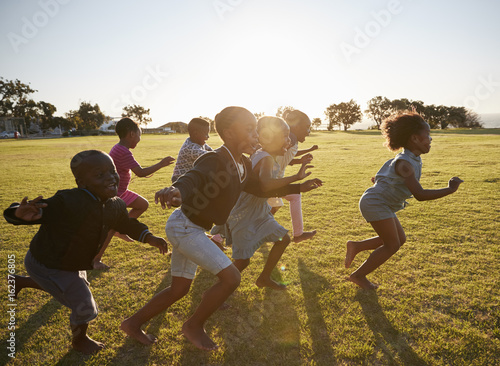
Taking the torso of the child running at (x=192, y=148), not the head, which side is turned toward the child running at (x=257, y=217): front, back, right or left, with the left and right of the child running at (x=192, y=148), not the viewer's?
right

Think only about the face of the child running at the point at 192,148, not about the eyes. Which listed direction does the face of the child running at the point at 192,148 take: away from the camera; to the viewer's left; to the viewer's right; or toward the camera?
to the viewer's right

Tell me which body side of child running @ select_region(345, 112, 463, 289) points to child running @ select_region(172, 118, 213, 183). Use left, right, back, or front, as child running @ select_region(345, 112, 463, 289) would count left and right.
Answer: back

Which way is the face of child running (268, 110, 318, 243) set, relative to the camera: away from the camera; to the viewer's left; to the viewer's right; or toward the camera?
to the viewer's right

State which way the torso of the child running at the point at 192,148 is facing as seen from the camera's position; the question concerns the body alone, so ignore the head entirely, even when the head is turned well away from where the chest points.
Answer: to the viewer's right

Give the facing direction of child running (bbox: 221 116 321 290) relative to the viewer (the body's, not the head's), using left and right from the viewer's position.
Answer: facing to the right of the viewer

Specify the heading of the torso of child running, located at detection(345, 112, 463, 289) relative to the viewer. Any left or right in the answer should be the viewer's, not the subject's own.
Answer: facing to the right of the viewer

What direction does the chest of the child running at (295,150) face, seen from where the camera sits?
to the viewer's right

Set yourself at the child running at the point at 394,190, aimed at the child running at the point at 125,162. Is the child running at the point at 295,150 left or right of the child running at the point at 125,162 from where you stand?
right

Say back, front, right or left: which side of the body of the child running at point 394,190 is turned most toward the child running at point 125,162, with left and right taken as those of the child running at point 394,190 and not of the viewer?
back

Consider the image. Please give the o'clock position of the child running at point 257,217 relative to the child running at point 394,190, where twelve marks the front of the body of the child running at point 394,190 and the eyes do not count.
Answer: the child running at point 257,217 is roughly at 5 o'clock from the child running at point 394,190.

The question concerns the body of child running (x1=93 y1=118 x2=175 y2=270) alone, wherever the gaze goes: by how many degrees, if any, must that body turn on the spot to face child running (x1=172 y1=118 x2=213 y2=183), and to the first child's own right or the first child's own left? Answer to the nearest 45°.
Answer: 0° — they already face them

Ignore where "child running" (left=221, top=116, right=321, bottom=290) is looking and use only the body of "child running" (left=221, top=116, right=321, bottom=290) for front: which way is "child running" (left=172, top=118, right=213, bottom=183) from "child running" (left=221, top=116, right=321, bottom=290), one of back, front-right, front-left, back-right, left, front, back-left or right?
back-left

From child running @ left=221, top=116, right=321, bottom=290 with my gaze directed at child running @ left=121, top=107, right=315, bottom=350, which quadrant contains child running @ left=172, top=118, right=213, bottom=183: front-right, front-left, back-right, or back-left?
back-right
